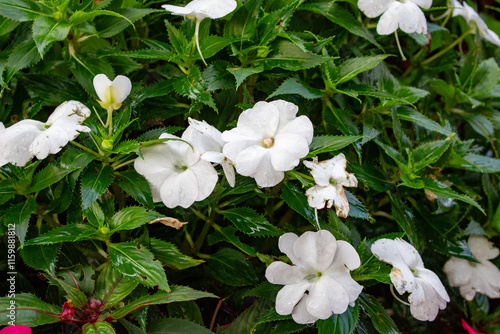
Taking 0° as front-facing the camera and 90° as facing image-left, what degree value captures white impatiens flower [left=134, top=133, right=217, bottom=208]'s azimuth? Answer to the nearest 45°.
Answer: approximately 0°

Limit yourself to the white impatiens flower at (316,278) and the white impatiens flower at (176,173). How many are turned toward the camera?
2

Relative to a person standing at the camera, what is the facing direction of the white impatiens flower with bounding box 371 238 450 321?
facing the viewer and to the right of the viewer

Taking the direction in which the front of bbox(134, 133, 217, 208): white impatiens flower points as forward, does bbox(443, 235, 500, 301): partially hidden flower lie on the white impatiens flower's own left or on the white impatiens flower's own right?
on the white impatiens flower's own left
